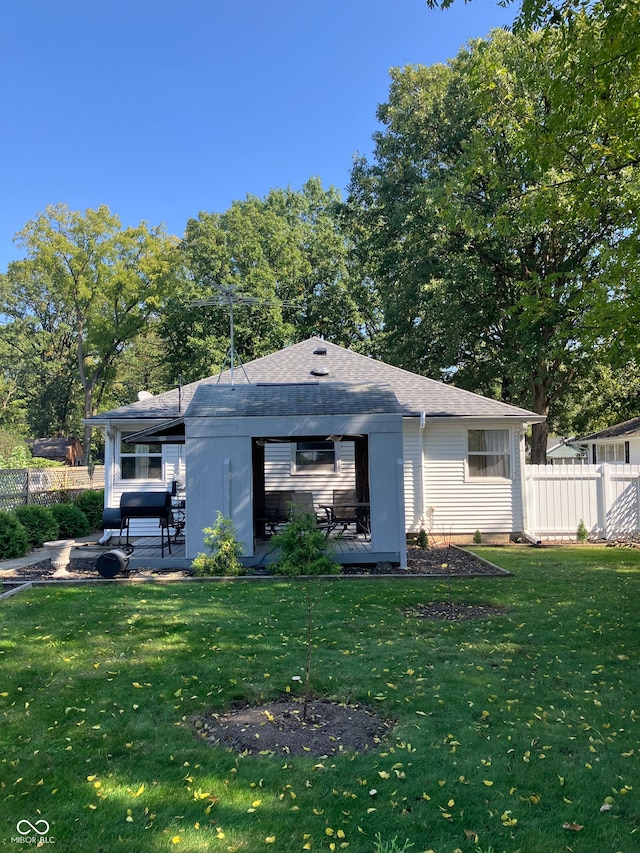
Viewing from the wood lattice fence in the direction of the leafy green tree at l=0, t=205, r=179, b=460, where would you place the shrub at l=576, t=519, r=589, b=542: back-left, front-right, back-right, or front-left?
back-right

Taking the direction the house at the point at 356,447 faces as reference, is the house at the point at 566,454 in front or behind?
in front

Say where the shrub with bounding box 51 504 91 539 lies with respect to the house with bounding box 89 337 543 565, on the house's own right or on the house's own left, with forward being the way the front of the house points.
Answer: on the house's own left

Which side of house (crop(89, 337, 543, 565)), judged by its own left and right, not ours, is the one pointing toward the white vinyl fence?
right

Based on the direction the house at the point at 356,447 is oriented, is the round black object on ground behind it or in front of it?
behind

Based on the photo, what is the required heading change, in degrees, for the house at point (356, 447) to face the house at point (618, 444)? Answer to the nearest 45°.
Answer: approximately 45° to its right

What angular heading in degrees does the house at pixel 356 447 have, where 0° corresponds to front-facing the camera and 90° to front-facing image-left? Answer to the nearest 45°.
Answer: approximately 180°

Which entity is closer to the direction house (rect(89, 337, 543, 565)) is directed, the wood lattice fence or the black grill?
the wood lattice fence

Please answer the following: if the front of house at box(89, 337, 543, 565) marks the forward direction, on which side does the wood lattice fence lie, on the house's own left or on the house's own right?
on the house's own left

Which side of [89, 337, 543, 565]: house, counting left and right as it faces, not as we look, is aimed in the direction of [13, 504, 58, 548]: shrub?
left

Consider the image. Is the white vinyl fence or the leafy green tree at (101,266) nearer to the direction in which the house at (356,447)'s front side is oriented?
the leafy green tree

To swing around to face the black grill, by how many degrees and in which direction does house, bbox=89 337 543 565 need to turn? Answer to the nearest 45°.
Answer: approximately 135° to its left

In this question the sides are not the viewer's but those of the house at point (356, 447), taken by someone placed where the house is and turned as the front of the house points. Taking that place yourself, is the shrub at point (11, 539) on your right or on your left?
on your left

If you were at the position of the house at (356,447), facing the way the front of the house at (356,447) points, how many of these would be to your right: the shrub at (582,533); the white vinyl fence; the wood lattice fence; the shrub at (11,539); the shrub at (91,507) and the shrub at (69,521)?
2

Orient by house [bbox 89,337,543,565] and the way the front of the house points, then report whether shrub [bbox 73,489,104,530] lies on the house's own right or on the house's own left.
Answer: on the house's own left

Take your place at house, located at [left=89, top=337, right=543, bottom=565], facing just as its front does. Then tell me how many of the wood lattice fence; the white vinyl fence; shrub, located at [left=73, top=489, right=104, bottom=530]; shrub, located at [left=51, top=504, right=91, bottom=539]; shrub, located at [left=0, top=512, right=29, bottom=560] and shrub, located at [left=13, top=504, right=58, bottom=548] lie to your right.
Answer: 1
